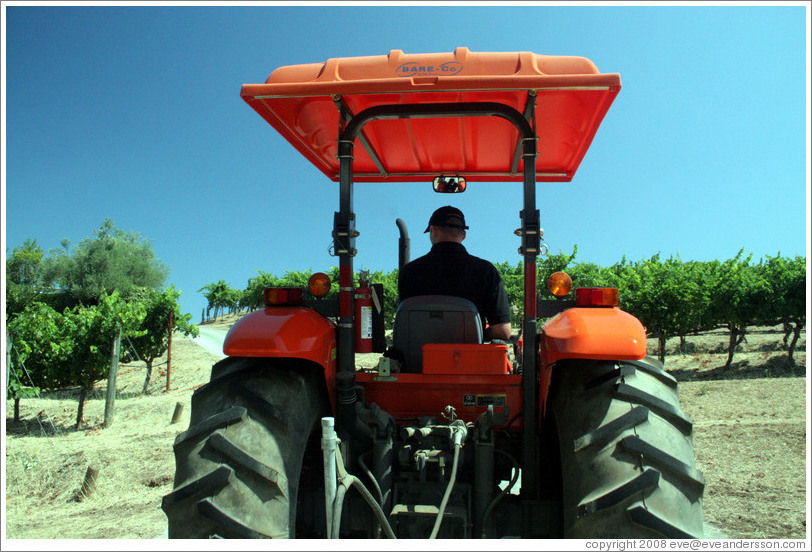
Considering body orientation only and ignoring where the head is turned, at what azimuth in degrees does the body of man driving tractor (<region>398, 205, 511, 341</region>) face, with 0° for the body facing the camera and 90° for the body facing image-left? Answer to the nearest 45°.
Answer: approximately 180°

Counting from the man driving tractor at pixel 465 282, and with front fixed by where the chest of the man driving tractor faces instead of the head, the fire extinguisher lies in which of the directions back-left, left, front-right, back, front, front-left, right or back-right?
back-left

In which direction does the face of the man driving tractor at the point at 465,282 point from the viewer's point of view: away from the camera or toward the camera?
away from the camera

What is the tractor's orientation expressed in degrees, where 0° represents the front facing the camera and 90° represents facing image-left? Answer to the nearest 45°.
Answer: approximately 180°
